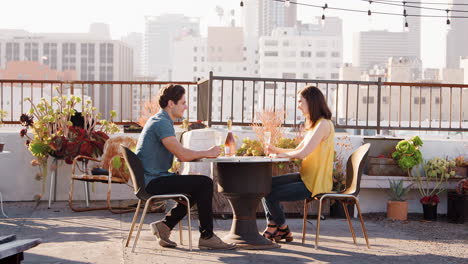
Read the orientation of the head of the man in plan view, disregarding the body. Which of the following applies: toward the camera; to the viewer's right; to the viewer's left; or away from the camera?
to the viewer's right

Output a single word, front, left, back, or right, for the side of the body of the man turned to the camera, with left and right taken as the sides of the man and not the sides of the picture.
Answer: right

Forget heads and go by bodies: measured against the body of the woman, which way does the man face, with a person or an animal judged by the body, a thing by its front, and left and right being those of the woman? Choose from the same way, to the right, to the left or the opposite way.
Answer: the opposite way

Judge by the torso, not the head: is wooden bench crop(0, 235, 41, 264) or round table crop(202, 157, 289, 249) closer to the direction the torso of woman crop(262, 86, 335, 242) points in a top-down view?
the round table

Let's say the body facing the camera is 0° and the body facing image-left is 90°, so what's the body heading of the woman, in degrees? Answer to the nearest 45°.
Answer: approximately 90°

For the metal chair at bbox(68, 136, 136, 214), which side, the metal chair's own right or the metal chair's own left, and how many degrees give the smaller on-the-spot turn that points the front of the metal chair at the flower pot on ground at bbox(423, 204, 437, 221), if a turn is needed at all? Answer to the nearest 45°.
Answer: approximately 135° to the metal chair's own left

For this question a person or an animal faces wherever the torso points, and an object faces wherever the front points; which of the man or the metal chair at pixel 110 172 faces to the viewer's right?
the man

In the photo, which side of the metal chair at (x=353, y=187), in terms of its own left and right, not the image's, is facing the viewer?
left

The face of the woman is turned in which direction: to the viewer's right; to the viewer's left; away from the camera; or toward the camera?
to the viewer's left

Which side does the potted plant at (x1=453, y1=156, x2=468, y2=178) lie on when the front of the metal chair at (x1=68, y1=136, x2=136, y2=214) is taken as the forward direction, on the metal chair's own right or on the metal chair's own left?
on the metal chair's own left

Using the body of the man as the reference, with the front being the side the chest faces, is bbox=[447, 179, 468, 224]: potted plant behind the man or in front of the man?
in front

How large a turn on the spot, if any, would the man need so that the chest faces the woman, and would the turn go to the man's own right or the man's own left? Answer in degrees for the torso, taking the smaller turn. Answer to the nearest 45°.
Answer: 0° — they already face them

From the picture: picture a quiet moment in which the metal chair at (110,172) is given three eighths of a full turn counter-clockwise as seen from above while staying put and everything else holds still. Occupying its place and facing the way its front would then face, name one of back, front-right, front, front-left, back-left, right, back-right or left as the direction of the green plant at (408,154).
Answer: front
